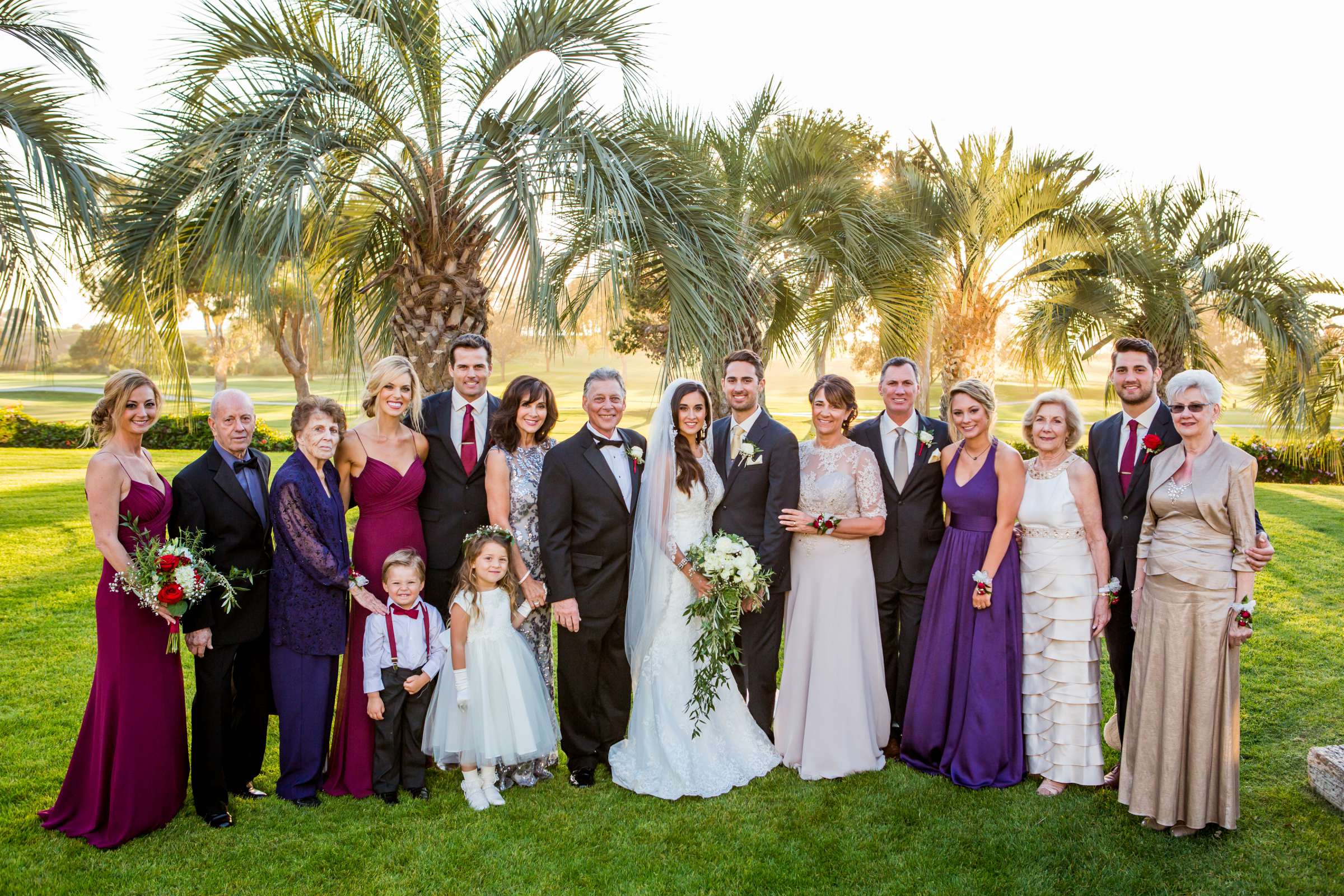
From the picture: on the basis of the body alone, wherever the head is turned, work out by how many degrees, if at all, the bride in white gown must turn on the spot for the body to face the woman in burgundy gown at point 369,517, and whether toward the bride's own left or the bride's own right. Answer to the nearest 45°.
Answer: approximately 135° to the bride's own right

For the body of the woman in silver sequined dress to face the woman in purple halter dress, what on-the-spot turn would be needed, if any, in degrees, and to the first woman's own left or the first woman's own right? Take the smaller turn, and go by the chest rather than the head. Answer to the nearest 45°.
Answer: approximately 45° to the first woman's own left

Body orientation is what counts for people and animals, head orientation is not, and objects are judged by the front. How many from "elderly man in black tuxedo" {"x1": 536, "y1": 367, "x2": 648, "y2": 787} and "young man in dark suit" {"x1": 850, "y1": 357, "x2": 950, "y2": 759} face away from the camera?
0

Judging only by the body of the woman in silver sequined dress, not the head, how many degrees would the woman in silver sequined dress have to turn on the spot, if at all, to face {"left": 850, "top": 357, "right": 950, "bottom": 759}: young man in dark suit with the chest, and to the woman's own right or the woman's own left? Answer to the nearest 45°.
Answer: approximately 45° to the woman's own left

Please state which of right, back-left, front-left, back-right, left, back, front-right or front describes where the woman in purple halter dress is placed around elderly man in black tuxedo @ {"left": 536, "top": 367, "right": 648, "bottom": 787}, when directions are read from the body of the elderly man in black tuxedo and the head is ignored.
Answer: front-left

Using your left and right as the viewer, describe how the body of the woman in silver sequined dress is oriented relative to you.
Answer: facing the viewer and to the right of the viewer

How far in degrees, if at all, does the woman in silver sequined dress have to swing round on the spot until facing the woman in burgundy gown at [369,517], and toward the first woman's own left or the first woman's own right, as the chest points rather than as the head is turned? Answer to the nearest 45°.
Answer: approximately 135° to the first woman's own right

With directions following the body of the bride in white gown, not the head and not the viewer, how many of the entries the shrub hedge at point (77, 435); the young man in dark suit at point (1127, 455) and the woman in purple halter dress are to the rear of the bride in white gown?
1

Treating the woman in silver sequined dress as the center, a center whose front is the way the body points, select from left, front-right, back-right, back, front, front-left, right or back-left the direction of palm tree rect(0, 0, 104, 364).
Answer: back
